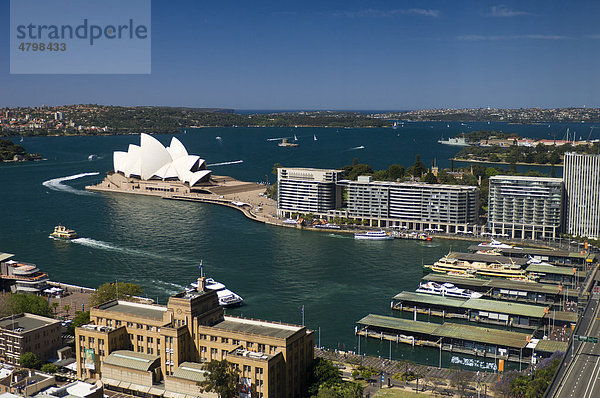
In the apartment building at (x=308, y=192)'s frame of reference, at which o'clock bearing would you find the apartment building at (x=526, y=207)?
the apartment building at (x=526, y=207) is roughly at 10 o'clock from the apartment building at (x=308, y=192).

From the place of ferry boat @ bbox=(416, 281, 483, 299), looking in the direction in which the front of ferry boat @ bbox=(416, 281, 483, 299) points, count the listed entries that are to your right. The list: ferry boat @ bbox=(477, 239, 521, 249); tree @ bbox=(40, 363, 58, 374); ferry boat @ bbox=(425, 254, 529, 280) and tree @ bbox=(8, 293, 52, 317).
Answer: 2

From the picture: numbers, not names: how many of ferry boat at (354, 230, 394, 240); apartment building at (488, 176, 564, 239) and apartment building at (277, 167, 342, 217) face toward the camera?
2

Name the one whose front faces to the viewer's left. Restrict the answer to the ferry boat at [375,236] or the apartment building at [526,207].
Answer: the ferry boat

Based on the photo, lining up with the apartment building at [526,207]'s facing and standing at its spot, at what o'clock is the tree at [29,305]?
The tree is roughly at 1 o'clock from the apartment building.

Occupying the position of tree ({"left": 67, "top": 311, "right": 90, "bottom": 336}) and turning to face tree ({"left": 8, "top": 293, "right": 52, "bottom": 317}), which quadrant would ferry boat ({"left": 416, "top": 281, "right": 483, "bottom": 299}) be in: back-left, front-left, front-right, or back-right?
back-right
